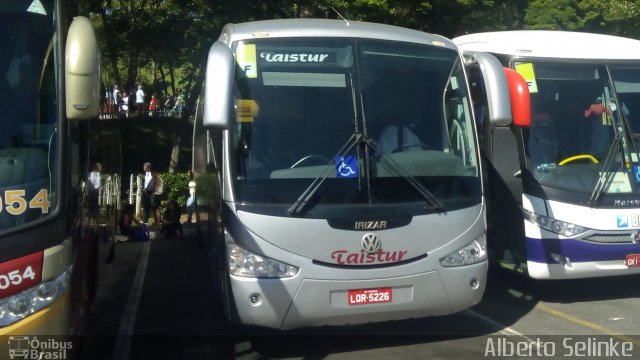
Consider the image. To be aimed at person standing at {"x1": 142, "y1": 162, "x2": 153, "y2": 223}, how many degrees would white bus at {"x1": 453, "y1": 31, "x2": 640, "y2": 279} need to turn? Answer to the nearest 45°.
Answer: approximately 135° to its right

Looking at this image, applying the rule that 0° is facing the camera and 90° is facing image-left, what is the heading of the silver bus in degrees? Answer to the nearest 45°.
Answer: approximately 0°

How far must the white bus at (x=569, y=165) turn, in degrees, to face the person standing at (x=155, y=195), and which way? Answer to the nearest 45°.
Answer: approximately 135° to its right

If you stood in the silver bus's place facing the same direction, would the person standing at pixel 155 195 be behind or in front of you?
behind

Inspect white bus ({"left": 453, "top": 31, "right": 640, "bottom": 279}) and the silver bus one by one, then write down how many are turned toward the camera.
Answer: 2

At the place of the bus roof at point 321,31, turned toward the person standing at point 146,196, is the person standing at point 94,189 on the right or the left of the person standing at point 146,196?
left

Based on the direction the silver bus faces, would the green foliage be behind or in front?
behind

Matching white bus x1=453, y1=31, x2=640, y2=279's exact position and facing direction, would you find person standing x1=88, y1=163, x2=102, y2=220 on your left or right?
on your right

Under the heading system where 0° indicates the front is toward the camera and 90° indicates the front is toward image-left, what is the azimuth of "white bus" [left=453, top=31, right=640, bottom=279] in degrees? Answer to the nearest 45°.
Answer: approximately 0°
